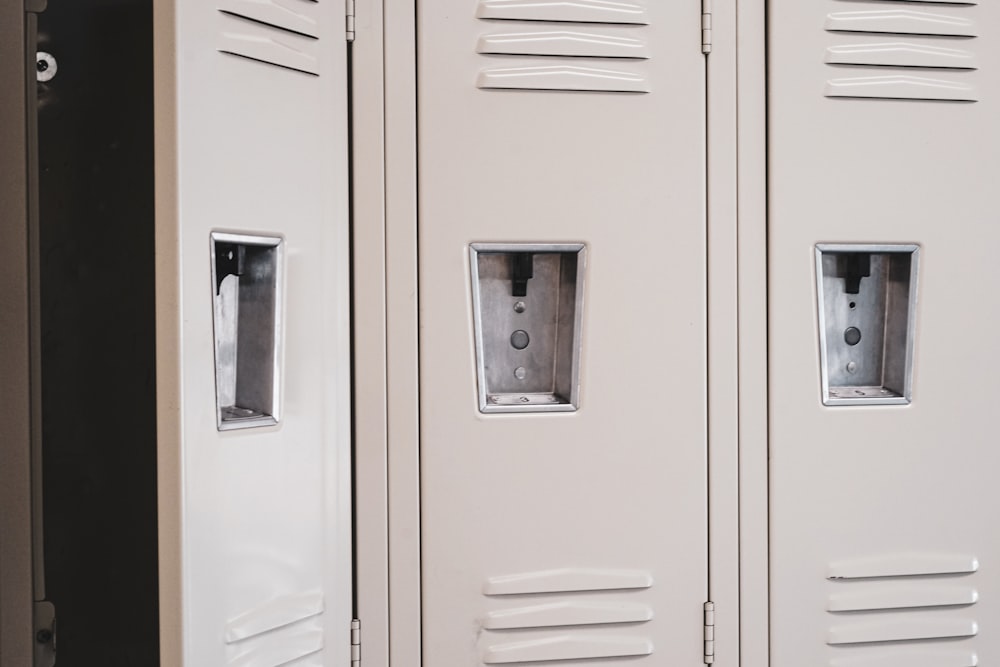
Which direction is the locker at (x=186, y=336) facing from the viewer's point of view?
toward the camera
